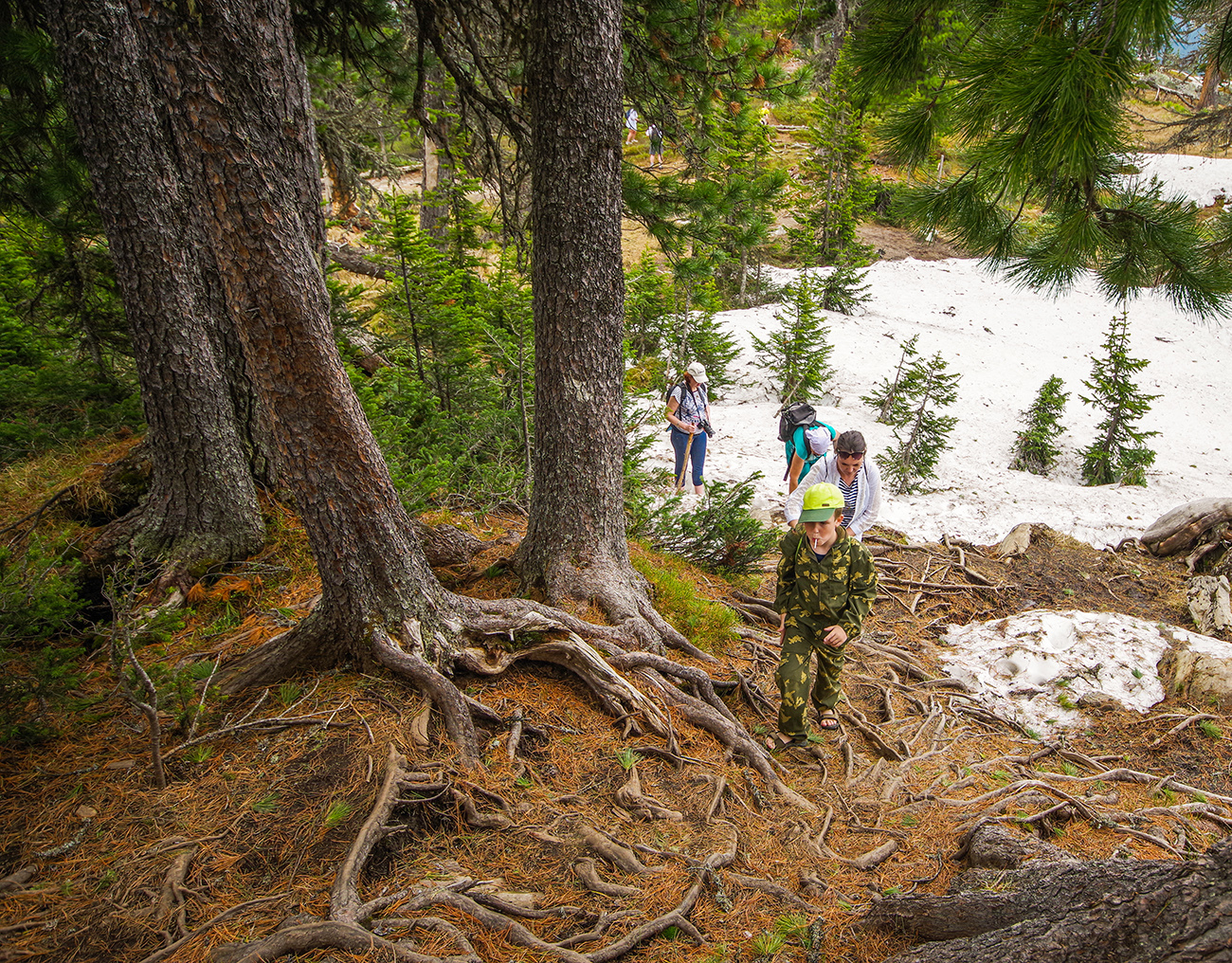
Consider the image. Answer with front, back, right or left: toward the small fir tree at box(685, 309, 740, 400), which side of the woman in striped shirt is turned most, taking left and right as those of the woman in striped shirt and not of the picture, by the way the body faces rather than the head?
back

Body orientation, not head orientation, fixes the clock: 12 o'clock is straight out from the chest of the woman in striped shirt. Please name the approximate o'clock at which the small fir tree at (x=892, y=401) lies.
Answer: The small fir tree is roughly at 6 o'clock from the woman in striped shirt.

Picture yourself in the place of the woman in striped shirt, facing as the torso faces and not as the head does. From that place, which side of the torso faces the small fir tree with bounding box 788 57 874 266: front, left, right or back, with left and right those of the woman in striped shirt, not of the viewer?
back

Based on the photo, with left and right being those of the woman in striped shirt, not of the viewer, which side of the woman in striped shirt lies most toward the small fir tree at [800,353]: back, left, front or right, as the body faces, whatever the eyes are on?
back

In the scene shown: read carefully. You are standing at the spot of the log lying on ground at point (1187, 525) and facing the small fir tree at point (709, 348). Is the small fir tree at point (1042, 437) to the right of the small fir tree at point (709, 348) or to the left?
right

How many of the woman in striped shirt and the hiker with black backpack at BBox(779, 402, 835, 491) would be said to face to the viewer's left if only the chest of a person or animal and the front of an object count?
0

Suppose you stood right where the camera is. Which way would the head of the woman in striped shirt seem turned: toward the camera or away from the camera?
toward the camera

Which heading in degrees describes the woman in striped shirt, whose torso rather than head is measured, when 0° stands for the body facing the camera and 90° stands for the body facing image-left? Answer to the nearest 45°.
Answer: approximately 0°
